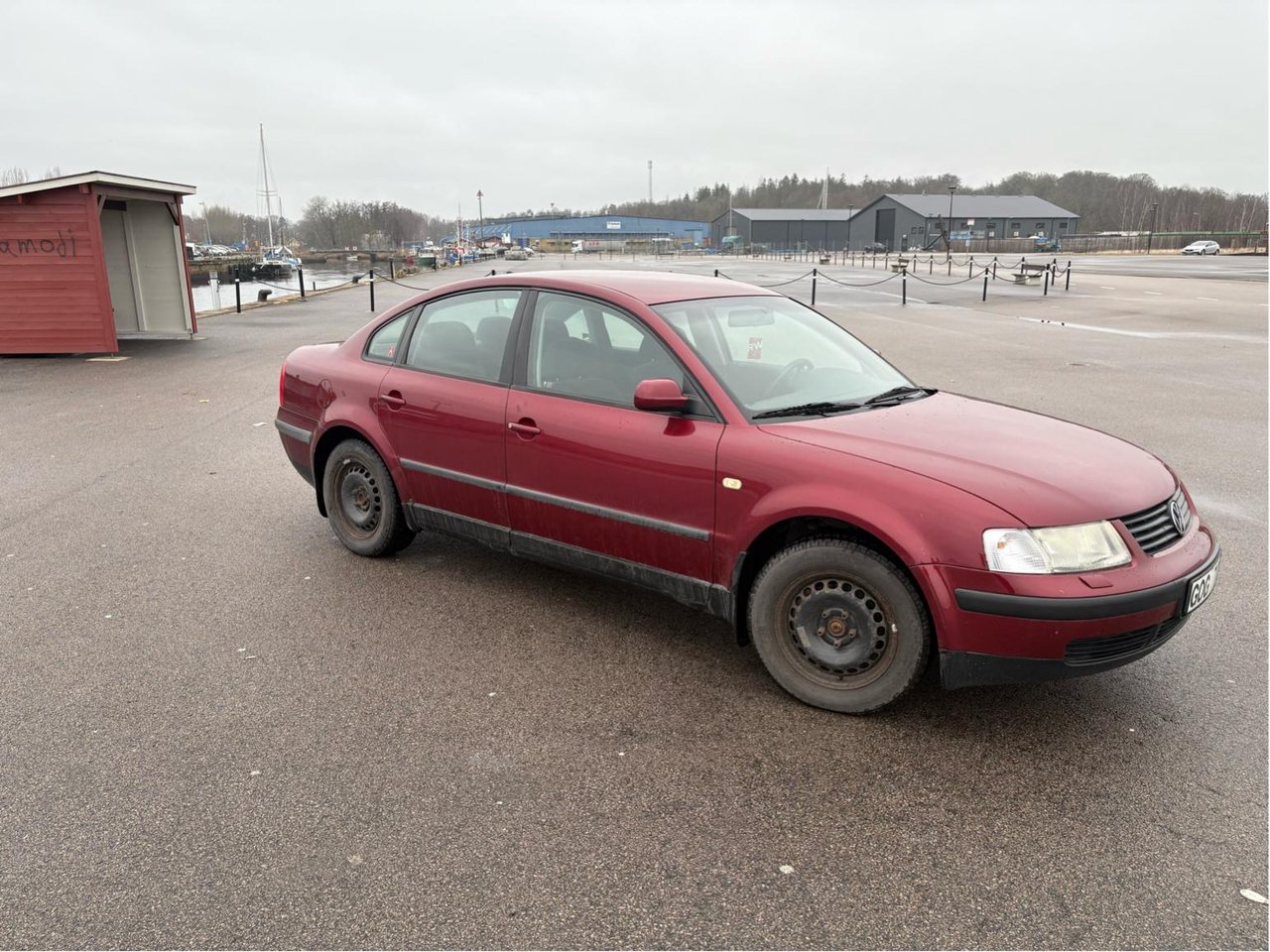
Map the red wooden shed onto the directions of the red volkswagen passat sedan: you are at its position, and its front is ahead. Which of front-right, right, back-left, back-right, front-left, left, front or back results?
back

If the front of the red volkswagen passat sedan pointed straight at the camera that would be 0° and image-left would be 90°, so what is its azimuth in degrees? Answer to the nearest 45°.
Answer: approximately 315°
